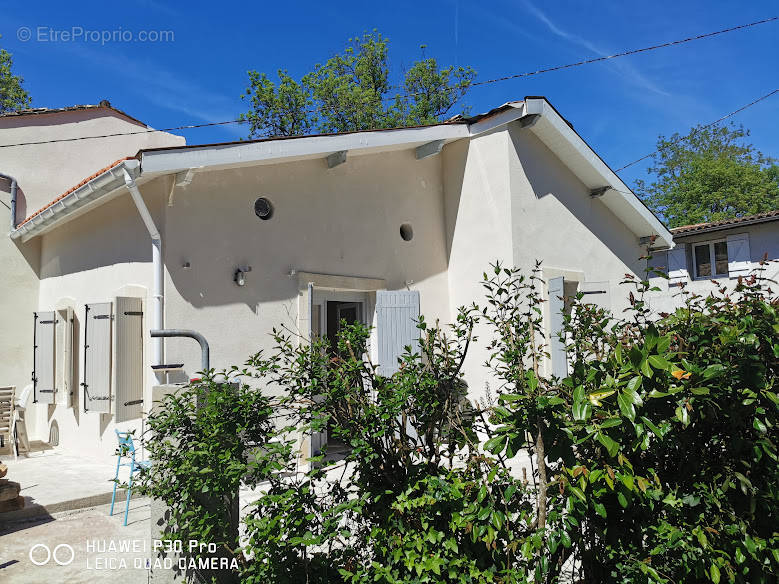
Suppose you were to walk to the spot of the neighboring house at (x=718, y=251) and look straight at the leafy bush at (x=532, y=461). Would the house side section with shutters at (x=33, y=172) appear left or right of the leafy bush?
right

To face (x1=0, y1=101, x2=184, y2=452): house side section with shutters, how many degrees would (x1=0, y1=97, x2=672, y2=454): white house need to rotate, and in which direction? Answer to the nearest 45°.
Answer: approximately 135° to its right

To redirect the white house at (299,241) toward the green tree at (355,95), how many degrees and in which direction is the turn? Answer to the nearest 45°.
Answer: approximately 180°

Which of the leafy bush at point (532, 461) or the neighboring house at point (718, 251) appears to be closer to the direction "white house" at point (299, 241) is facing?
the leafy bush

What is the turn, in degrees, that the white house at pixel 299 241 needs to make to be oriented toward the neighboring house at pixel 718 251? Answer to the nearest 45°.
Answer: approximately 135° to its left

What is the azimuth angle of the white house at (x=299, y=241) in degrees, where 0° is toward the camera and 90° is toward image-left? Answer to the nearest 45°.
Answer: approximately 0°

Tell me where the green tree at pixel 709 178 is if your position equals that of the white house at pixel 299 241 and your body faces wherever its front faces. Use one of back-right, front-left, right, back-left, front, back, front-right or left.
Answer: back-left
